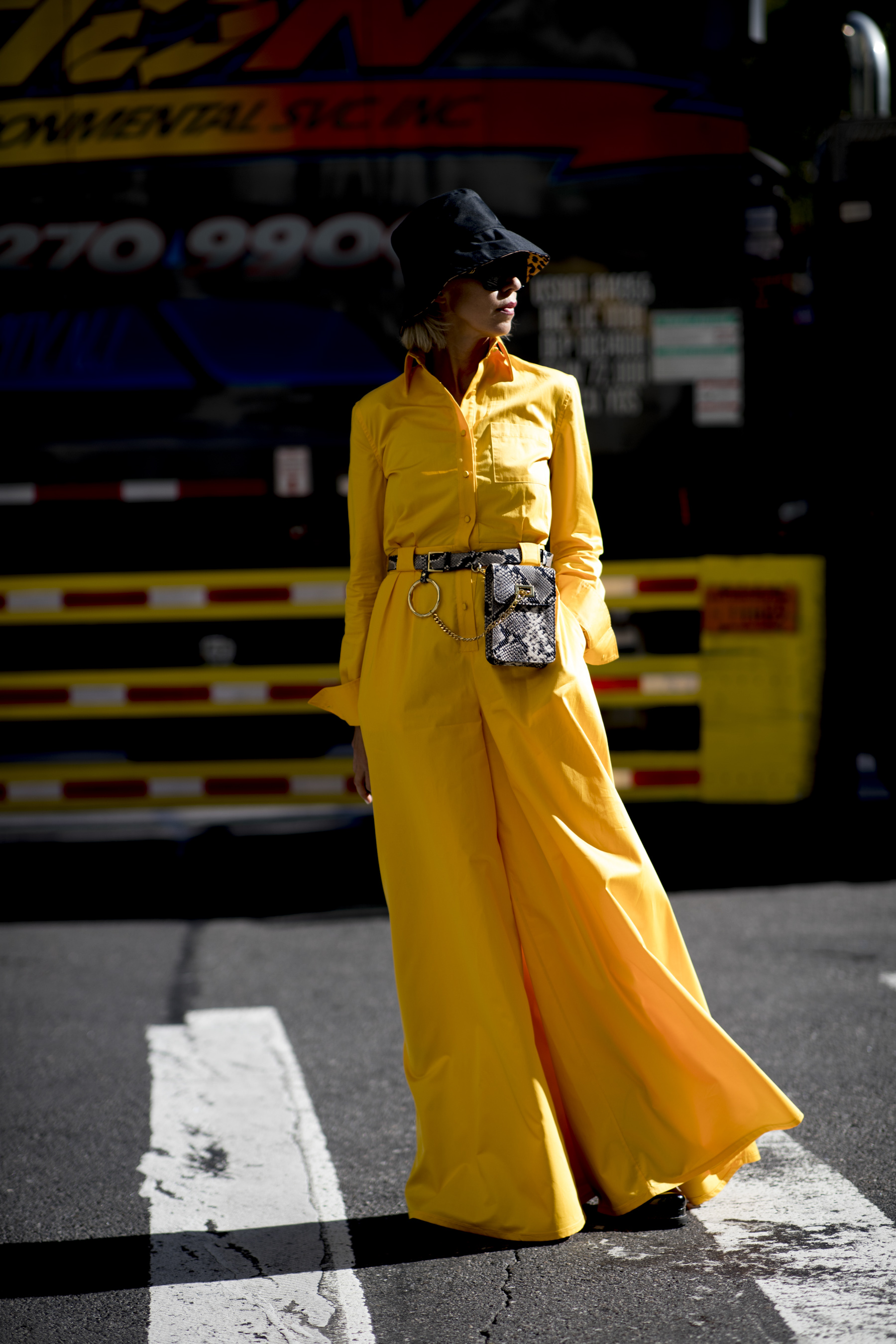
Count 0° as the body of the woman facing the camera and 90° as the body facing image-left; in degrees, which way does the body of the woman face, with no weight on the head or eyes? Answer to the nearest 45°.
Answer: approximately 0°

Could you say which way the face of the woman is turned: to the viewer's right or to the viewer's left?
to the viewer's right
